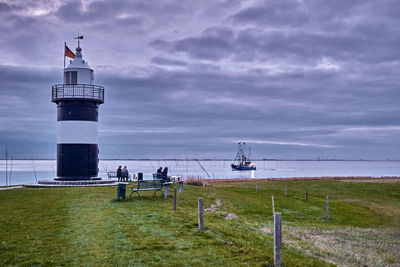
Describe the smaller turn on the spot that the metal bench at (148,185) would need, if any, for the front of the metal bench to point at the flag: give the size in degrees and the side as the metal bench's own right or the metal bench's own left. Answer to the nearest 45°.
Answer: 0° — it already faces it

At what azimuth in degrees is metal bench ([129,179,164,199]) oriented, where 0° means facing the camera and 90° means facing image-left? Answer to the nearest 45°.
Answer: approximately 135°

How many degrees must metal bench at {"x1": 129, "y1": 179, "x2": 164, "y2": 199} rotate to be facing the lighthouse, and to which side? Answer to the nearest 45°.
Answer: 0° — it already faces it
